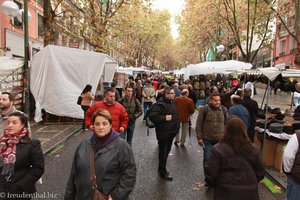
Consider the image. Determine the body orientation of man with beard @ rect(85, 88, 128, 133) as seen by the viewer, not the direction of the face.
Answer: toward the camera

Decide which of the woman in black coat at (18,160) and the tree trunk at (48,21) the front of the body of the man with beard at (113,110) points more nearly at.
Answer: the woman in black coat

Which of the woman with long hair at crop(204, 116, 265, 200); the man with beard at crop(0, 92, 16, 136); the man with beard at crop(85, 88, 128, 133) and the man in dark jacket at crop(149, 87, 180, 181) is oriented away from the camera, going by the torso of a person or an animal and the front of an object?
the woman with long hair

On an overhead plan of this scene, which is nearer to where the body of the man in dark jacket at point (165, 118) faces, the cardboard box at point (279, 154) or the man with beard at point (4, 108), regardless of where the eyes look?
the cardboard box

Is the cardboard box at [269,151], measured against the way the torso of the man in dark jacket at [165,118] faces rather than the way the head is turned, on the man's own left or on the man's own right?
on the man's own left

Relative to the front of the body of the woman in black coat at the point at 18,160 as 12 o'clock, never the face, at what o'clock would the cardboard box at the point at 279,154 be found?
The cardboard box is roughly at 7 o'clock from the woman in black coat.

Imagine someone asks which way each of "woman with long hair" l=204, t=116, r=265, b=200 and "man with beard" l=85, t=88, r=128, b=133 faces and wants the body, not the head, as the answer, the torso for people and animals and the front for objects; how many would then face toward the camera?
1

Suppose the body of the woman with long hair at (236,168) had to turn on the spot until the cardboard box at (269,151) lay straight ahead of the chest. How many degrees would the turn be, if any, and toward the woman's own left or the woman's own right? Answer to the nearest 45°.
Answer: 0° — they already face it

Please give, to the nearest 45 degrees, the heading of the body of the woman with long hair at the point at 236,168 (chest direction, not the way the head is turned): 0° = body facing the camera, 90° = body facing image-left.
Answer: approximately 180°

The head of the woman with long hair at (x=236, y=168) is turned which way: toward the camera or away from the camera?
away from the camera

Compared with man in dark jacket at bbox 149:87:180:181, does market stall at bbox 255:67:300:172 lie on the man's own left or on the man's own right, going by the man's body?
on the man's own left

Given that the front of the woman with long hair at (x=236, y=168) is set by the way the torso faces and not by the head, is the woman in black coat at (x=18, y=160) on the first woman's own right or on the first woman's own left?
on the first woman's own left

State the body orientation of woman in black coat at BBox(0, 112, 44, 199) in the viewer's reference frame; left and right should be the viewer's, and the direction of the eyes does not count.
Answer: facing the viewer and to the left of the viewer

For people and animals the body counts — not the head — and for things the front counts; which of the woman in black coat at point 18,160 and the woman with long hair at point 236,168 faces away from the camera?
the woman with long hair

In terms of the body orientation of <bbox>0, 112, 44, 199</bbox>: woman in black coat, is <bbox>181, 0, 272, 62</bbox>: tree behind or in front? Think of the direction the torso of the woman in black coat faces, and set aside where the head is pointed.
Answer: behind
